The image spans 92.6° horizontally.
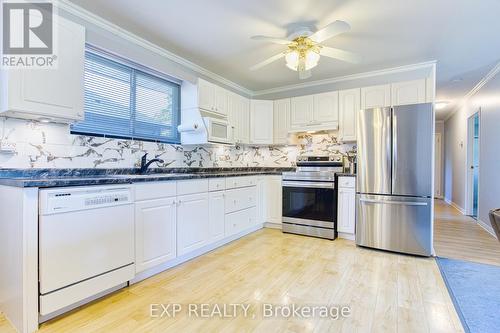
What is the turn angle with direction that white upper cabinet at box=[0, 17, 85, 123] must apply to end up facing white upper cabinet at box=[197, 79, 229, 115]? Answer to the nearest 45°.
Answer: approximately 45° to its left

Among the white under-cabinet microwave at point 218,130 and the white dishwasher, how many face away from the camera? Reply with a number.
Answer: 0

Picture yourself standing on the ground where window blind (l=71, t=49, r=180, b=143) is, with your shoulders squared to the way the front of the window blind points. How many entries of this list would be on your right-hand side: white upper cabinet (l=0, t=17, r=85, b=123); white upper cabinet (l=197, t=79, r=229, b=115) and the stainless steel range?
1

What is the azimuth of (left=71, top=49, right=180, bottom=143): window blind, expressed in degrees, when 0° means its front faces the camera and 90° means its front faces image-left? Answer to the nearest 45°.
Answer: approximately 315°

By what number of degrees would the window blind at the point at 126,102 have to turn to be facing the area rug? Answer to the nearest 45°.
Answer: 0° — it already faces it

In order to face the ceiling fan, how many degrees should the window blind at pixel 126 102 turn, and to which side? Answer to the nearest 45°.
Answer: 0° — it already faces it

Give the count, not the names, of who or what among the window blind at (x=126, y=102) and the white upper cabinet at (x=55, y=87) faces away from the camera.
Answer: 0

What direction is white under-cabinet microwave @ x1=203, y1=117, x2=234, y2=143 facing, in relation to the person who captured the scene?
facing the viewer and to the right of the viewer

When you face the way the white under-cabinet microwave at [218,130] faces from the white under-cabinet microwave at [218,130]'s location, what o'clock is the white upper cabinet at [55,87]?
The white upper cabinet is roughly at 3 o'clock from the white under-cabinet microwave.

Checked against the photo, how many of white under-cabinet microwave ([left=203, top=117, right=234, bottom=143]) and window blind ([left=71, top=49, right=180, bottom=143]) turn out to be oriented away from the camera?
0

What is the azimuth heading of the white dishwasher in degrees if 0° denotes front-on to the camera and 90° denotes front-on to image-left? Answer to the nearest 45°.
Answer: approximately 315°

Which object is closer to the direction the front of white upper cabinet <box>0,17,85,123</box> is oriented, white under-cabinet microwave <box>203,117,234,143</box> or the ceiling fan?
the ceiling fan
